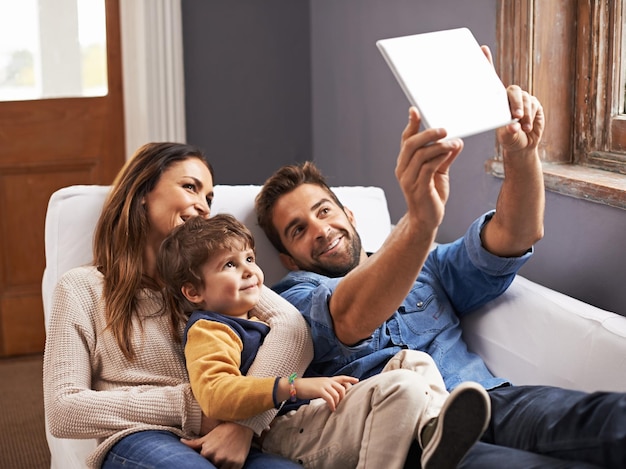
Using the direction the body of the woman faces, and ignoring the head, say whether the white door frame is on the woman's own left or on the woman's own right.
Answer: on the woman's own left

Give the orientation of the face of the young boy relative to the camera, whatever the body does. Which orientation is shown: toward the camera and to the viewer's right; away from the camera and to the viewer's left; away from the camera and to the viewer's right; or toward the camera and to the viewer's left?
toward the camera and to the viewer's right

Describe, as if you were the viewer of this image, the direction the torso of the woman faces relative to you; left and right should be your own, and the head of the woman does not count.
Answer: facing the viewer and to the right of the viewer

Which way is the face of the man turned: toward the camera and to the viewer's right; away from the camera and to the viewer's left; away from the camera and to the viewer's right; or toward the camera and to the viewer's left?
toward the camera and to the viewer's right

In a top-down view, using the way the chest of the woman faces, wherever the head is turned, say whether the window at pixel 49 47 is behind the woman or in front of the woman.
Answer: behind

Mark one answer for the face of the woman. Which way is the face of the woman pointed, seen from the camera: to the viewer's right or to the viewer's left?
to the viewer's right
